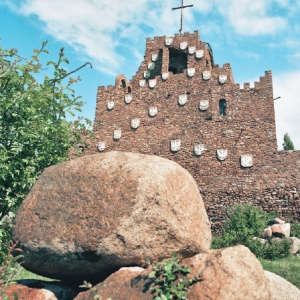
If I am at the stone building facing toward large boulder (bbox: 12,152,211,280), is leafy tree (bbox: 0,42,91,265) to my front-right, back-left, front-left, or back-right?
front-right

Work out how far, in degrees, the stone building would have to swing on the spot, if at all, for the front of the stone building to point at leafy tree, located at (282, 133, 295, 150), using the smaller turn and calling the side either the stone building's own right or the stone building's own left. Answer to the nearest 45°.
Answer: approximately 135° to the stone building's own left

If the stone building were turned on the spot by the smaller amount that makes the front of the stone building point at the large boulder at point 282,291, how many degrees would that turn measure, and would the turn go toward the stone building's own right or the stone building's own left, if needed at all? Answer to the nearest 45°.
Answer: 0° — it already faces it

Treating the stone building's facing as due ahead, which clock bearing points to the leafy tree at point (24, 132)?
The leafy tree is roughly at 1 o'clock from the stone building.

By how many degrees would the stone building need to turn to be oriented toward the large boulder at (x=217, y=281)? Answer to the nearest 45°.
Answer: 0° — it already faces it

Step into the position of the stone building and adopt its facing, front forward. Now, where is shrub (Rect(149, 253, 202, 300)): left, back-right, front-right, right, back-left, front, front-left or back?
front

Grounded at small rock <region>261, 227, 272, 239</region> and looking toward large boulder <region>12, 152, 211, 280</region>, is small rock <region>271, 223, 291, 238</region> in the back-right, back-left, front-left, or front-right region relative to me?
back-left

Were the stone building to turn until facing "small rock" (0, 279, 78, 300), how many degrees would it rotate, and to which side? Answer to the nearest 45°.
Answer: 0° — it already faces it

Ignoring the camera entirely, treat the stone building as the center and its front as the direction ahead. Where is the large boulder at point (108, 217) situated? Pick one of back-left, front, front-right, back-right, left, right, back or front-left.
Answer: front

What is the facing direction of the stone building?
toward the camera
